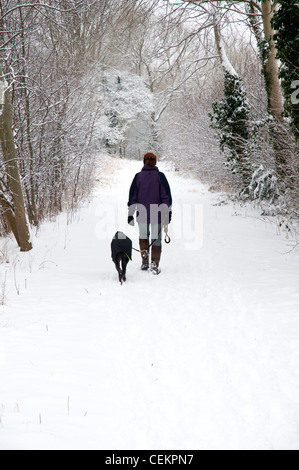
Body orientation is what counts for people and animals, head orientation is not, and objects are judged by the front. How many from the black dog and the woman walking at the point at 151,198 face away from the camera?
2

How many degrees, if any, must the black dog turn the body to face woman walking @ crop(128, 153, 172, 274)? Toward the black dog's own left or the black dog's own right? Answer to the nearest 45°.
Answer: approximately 45° to the black dog's own right

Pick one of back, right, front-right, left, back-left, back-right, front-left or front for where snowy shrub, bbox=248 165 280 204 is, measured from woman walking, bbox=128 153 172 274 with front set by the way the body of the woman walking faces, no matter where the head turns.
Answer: front-right

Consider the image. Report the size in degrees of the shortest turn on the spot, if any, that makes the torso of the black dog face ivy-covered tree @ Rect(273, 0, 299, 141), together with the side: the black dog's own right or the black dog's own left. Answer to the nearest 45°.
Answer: approximately 45° to the black dog's own right

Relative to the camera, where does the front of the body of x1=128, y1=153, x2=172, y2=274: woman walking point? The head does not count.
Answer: away from the camera

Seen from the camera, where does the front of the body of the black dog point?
away from the camera

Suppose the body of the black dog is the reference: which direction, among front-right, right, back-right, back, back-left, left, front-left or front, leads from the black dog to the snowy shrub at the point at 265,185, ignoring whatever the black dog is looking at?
front-right

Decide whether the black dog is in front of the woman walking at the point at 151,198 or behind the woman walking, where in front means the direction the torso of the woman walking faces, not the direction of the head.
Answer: behind
